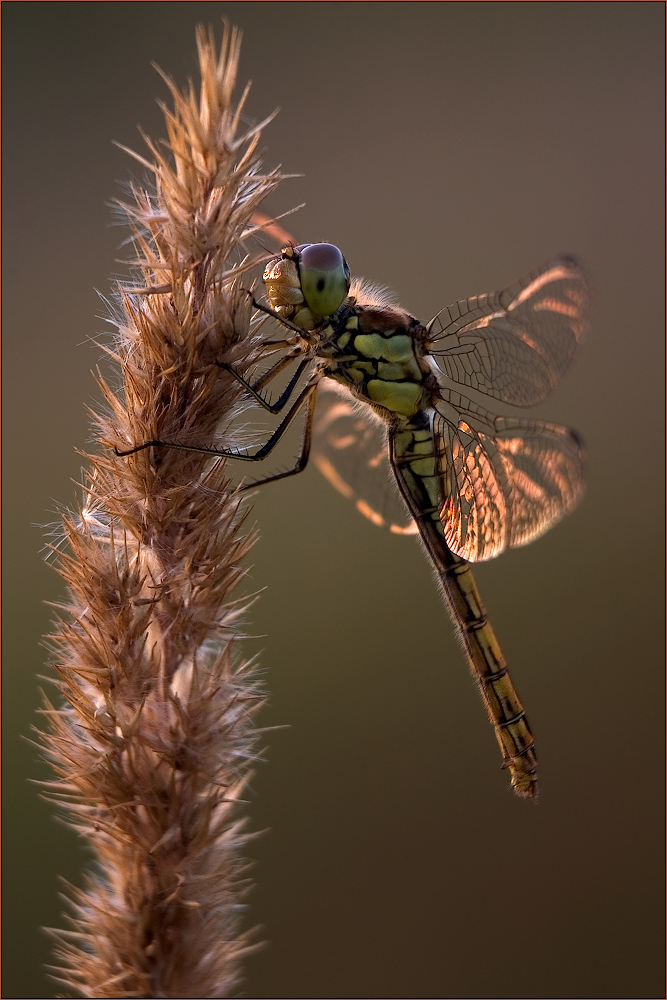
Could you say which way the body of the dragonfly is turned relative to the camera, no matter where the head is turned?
to the viewer's left
